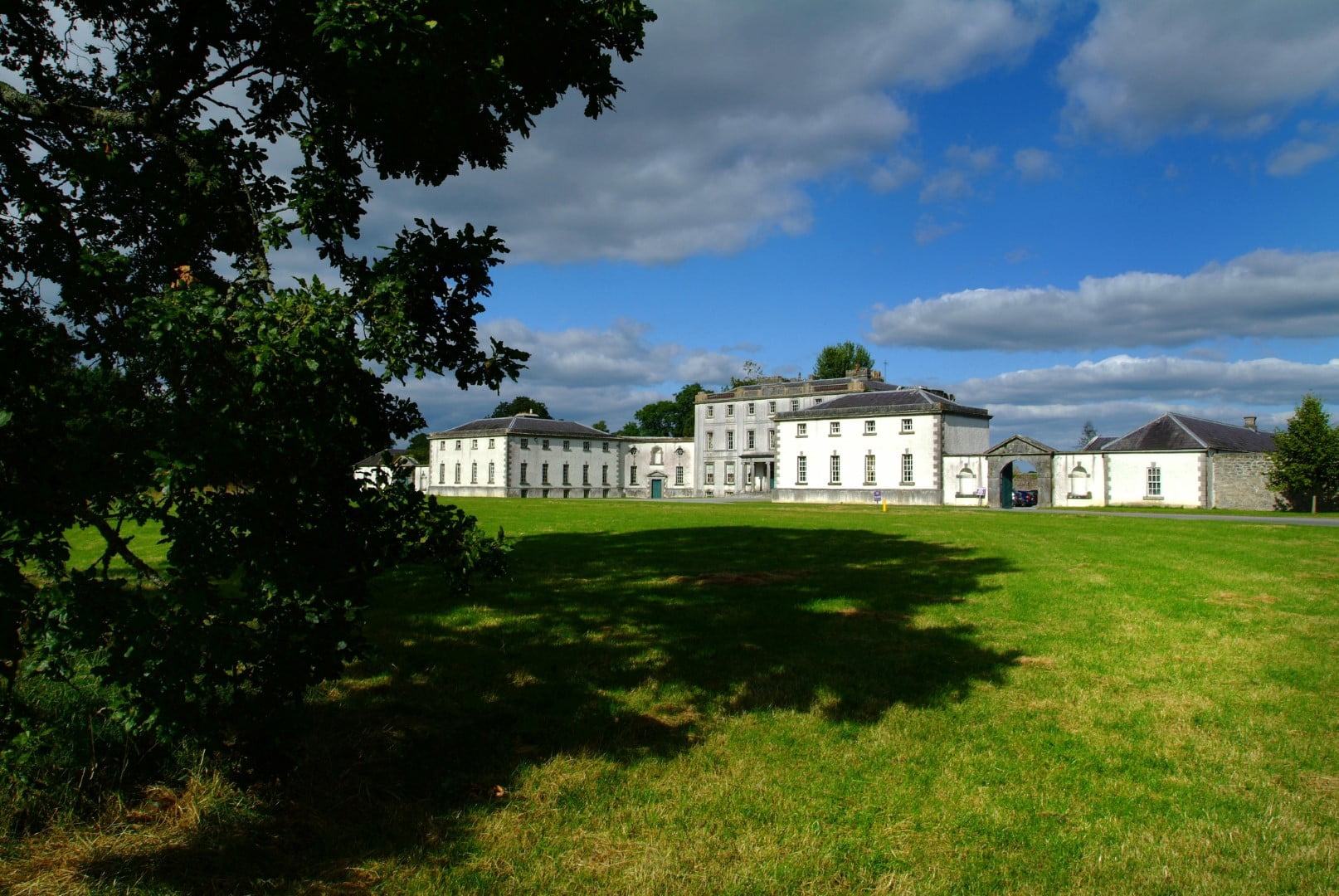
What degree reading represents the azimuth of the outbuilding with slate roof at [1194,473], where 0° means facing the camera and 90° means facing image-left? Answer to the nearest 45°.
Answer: approximately 45°

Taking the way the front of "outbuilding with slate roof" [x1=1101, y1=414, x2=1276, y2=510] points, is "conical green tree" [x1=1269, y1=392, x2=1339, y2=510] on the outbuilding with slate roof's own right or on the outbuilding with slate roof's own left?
on the outbuilding with slate roof's own left

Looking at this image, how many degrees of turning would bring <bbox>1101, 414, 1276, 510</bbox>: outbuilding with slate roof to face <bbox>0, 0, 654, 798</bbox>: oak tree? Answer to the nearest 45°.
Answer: approximately 45° to its left
